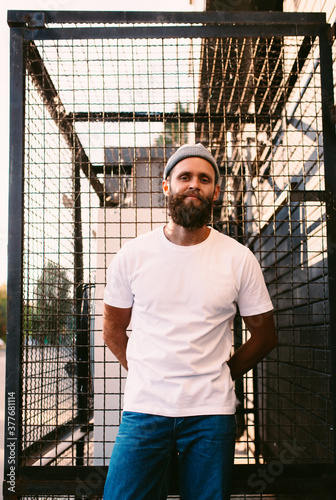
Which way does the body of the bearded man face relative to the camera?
toward the camera

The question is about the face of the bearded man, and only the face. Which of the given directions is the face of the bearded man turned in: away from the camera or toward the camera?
toward the camera
